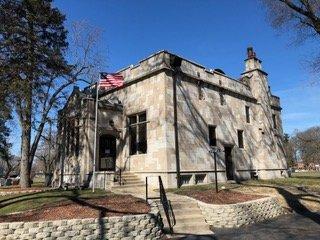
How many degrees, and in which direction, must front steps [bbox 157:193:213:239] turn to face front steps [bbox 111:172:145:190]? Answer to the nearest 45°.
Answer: approximately 135° to its right

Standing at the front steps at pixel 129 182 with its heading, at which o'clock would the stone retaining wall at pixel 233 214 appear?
The stone retaining wall is roughly at 11 o'clock from the front steps.

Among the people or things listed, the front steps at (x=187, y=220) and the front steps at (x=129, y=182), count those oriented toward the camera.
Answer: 2

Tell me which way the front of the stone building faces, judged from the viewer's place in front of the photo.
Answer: facing the viewer and to the left of the viewer

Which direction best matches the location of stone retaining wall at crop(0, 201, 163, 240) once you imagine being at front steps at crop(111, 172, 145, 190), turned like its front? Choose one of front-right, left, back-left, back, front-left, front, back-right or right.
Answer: front

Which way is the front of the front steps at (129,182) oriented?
toward the camera

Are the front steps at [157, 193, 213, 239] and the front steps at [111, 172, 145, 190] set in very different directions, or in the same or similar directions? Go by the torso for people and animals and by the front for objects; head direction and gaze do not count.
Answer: same or similar directions

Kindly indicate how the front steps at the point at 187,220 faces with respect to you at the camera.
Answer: facing the viewer
